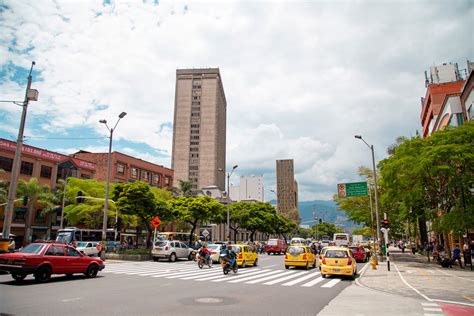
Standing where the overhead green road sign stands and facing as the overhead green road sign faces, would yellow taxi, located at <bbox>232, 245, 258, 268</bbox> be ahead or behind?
ahead

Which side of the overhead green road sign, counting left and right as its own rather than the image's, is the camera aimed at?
front

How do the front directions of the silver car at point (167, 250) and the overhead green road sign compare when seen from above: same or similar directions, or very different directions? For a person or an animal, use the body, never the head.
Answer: very different directions

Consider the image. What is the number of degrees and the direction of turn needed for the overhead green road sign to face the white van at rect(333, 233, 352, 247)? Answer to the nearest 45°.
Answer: approximately 180°
